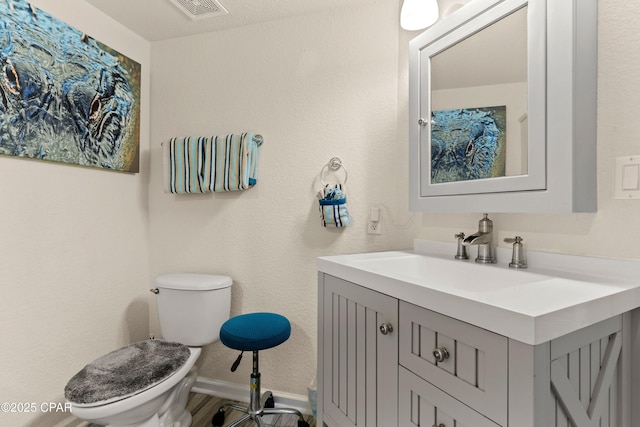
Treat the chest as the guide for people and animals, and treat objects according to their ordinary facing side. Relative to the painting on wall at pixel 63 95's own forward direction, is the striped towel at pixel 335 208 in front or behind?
in front

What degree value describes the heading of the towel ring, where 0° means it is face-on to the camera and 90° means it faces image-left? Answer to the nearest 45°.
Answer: approximately 0°

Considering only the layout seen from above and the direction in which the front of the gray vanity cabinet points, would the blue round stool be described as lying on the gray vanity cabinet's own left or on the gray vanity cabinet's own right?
on the gray vanity cabinet's own right

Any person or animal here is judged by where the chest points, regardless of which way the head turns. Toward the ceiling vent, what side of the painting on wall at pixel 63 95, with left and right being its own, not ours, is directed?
front

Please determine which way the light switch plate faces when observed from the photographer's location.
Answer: facing the viewer

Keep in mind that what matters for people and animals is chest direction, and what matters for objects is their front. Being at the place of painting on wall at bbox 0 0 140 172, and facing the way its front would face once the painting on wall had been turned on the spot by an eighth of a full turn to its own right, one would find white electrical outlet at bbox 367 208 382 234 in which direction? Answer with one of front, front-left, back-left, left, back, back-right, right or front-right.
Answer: front-left

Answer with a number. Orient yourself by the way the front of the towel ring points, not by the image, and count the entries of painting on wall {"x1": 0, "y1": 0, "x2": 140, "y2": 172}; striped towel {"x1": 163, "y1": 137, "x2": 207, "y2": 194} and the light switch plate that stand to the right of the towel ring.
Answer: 2

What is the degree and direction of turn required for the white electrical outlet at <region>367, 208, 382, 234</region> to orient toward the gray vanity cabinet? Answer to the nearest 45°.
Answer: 0° — it already faces it

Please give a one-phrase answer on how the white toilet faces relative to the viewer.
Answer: facing the viewer and to the left of the viewer
